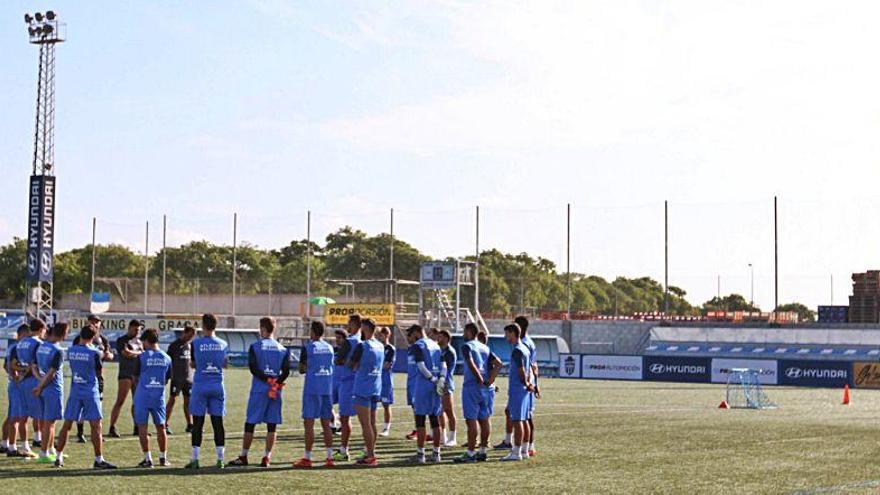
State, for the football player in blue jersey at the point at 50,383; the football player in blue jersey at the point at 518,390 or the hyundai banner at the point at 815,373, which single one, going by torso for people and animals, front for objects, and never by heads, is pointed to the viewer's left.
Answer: the football player in blue jersey at the point at 518,390

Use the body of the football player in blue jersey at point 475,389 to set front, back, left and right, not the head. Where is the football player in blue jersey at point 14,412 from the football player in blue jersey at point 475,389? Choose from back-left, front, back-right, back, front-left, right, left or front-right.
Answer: front-left

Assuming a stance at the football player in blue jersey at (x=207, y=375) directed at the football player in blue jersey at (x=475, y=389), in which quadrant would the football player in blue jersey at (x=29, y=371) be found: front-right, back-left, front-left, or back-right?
back-left

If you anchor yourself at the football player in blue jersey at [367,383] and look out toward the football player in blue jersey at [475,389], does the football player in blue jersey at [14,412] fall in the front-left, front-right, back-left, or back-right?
back-left

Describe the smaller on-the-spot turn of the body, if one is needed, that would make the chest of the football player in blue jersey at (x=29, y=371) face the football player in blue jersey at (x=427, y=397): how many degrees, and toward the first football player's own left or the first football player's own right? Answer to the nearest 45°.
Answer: approximately 45° to the first football player's own right

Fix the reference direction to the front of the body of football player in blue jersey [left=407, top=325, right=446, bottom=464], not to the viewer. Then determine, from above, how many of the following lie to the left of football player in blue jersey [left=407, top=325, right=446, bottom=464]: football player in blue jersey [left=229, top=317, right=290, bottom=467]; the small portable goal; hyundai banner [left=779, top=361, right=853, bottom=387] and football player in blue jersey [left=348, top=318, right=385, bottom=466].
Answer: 2

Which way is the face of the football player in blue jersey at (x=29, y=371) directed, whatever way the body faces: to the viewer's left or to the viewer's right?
to the viewer's right

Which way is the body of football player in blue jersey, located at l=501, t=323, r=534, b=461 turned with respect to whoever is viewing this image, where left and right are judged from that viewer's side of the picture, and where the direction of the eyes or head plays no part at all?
facing to the left of the viewer

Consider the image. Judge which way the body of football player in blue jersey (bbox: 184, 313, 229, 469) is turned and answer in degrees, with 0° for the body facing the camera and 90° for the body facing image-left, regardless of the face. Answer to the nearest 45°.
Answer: approximately 180°

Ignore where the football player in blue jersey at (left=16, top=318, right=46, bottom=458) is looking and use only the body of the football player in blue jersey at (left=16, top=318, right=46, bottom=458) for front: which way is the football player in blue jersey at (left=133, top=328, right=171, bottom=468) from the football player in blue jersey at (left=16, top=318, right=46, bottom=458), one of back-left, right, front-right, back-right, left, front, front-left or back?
right

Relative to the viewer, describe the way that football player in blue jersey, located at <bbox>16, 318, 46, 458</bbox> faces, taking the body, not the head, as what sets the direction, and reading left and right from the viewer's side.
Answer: facing away from the viewer and to the right of the viewer

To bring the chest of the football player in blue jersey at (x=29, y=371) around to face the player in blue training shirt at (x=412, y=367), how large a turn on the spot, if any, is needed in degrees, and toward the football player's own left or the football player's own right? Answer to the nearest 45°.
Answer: approximately 45° to the football player's own right

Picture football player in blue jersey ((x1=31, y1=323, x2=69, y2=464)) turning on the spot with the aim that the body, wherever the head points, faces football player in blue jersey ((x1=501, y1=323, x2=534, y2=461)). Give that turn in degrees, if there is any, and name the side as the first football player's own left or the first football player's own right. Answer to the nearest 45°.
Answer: approximately 45° to the first football player's own right

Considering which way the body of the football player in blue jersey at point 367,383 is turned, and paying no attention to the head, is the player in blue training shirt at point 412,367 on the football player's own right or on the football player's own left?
on the football player's own right

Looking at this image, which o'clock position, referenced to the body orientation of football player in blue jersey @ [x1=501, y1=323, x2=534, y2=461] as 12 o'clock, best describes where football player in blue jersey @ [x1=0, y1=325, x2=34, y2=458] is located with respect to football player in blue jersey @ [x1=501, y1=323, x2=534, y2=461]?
football player in blue jersey @ [x1=0, y1=325, x2=34, y2=458] is roughly at 12 o'clock from football player in blue jersey @ [x1=501, y1=323, x2=534, y2=461].
